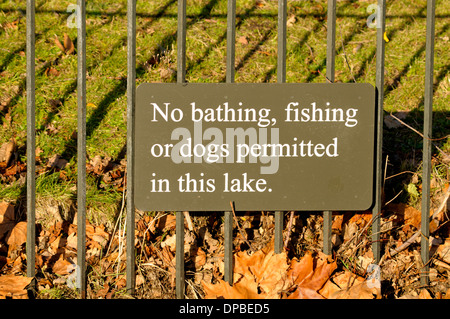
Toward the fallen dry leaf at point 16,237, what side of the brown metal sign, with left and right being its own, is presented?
right

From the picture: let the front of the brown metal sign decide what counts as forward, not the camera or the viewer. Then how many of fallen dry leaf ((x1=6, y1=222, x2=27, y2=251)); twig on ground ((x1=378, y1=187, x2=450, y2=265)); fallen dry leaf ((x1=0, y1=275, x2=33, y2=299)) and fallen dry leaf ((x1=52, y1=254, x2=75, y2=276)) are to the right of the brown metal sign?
3

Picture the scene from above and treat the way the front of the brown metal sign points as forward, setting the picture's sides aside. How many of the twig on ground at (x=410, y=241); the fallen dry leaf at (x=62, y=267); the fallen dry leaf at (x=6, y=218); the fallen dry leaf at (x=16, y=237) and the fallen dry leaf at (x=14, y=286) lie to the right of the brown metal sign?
4

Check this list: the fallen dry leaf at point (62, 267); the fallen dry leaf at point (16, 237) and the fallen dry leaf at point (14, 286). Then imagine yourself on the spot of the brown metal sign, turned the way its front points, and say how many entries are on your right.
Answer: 3

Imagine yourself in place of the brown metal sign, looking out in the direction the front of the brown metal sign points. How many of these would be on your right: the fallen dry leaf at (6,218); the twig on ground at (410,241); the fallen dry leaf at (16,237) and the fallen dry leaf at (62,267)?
3

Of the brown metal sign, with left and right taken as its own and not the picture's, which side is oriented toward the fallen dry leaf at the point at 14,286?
right

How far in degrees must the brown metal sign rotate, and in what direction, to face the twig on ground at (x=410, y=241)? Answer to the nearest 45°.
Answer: approximately 90° to its left

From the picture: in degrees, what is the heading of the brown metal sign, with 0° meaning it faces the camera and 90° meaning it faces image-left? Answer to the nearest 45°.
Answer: approximately 0°

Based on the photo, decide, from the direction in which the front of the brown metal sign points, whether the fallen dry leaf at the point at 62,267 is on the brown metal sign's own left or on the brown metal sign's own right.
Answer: on the brown metal sign's own right
